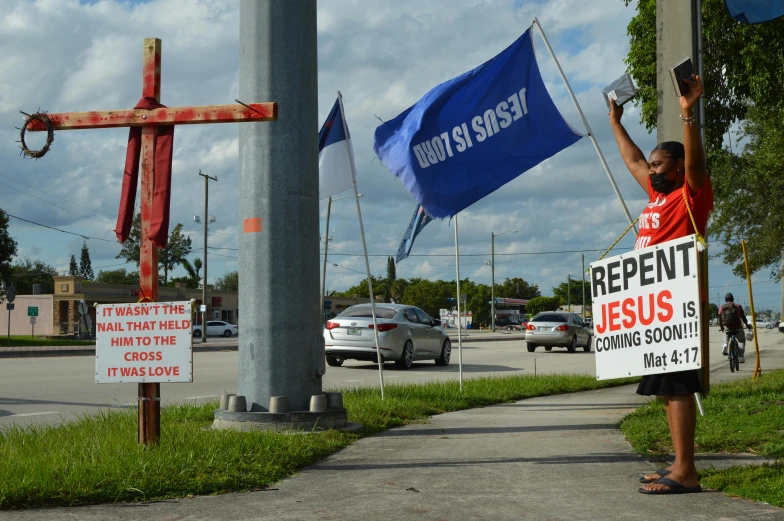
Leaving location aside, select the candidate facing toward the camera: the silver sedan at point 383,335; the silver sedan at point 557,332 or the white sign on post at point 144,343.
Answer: the white sign on post

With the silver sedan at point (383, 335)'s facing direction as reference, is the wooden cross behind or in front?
behind

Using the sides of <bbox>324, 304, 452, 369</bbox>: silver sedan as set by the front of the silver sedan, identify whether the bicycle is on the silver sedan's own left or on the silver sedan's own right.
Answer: on the silver sedan's own right

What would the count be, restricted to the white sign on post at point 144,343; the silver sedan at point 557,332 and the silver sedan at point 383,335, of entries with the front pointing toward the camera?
1

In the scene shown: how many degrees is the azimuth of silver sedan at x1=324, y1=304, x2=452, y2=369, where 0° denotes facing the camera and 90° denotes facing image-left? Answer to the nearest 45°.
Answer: approximately 225°

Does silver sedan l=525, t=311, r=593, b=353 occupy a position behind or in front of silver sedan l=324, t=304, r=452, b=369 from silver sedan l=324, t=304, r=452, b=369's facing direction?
in front

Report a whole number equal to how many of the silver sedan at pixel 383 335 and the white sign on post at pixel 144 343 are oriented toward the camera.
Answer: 1

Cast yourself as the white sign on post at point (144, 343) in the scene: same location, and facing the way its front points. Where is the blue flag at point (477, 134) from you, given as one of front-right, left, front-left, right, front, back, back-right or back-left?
back-left

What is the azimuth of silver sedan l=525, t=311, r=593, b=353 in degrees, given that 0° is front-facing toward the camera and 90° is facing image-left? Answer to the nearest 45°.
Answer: approximately 225°

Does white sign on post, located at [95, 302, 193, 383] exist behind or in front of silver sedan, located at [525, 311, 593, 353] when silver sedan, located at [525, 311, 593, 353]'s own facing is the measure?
behind

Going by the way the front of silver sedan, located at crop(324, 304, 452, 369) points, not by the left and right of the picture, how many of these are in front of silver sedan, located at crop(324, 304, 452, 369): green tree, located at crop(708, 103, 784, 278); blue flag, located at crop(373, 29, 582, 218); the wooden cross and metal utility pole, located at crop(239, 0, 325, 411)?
1
